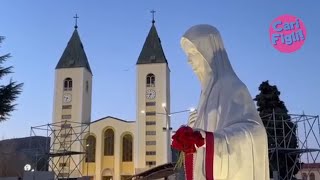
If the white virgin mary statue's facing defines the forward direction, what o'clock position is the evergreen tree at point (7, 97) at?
The evergreen tree is roughly at 2 o'clock from the white virgin mary statue.

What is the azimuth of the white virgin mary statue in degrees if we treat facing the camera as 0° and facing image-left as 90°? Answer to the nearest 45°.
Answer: approximately 90°
